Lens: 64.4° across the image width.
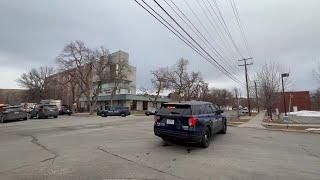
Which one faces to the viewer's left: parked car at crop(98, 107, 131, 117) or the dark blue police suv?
the parked car

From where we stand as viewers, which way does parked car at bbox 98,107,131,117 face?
facing to the left of the viewer

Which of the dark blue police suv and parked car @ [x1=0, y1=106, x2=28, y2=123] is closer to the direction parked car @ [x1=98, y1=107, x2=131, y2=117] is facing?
the parked car

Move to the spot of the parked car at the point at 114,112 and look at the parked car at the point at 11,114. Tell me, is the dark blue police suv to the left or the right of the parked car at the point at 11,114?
left

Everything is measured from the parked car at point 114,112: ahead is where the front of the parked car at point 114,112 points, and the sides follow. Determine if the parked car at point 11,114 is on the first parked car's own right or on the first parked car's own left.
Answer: on the first parked car's own left

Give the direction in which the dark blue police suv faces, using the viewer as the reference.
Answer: facing away from the viewer and to the right of the viewer

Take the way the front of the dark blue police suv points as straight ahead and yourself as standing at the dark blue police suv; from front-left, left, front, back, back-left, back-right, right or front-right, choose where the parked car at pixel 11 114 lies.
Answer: left

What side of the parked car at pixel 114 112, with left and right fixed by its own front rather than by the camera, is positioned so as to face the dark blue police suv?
left

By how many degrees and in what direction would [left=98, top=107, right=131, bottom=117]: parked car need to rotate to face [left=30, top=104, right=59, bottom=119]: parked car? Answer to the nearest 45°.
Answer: approximately 45° to its left

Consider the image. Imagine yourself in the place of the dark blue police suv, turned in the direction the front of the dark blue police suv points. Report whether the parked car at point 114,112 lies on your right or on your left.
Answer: on your left

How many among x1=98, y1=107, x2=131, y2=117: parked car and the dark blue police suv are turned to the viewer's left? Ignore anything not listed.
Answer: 1
